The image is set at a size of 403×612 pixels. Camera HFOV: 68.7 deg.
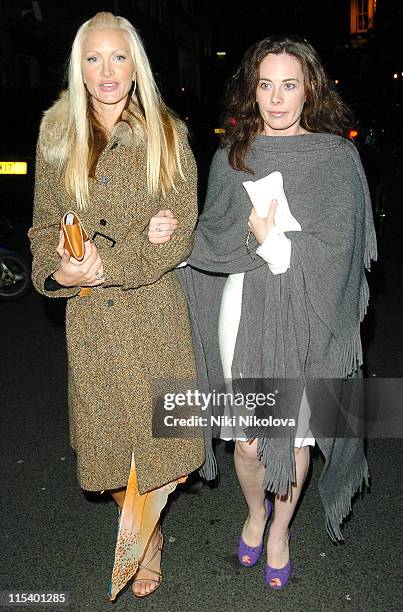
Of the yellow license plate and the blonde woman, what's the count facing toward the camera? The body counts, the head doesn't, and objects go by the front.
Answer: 2

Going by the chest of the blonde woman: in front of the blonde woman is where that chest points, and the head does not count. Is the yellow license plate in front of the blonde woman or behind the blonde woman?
behind

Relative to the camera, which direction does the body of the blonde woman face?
toward the camera

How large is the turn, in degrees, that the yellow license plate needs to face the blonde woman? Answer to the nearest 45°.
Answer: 0° — it already faces them

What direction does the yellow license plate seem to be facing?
toward the camera
